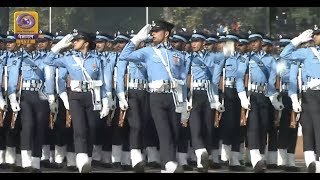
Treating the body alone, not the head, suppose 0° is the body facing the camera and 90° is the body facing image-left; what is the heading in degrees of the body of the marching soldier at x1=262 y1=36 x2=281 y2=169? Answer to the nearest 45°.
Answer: approximately 315°

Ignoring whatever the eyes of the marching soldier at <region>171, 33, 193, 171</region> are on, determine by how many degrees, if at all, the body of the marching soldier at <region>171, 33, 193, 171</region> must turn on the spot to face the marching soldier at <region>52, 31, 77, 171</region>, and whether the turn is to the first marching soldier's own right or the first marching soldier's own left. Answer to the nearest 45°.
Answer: approximately 135° to the first marching soldier's own right

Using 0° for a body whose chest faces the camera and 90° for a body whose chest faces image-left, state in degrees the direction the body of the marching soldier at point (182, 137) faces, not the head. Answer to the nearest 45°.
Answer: approximately 315°

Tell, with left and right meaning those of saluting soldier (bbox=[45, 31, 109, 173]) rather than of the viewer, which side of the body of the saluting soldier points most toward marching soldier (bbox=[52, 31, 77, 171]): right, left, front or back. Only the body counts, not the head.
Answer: back

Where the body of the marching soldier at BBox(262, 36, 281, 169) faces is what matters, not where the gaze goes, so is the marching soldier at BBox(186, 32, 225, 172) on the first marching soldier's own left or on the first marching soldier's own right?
on the first marching soldier's own right

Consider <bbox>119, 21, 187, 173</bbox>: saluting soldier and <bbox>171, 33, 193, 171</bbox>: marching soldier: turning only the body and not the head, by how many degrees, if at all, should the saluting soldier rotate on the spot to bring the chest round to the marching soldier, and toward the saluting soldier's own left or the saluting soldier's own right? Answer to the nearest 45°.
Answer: approximately 180°
